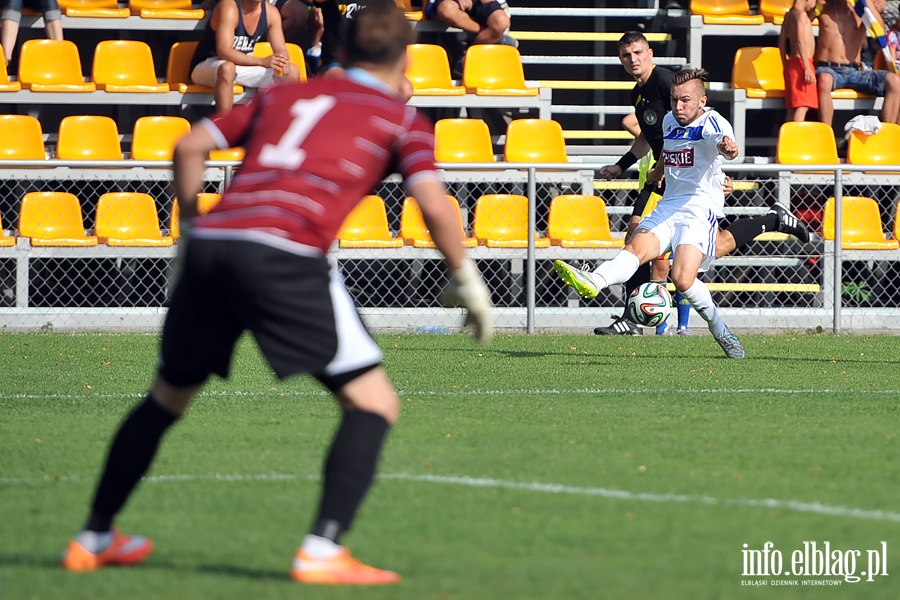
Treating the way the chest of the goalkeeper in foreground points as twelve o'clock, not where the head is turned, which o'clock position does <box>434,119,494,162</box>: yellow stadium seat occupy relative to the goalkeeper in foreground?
The yellow stadium seat is roughly at 11 o'clock from the goalkeeper in foreground.

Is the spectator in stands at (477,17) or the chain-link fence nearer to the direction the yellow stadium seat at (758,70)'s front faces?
the chain-link fence

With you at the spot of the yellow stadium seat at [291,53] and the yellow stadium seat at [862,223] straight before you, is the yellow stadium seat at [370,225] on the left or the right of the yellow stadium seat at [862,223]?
right

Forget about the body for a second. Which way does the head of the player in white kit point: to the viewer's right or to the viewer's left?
to the viewer's left

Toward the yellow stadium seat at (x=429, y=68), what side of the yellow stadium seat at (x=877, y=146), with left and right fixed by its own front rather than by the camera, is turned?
right

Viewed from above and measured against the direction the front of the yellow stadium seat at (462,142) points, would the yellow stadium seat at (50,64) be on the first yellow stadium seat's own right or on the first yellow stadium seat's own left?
on the first yellow stadium seat's own right

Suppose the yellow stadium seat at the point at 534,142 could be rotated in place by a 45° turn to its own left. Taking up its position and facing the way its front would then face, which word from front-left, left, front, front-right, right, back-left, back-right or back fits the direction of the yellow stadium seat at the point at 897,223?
front-left

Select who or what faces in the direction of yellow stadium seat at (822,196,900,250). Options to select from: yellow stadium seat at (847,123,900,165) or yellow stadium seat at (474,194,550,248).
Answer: yellow stadium seat at (847,123,900,165)

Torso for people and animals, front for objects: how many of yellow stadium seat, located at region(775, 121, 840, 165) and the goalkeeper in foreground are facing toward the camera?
1

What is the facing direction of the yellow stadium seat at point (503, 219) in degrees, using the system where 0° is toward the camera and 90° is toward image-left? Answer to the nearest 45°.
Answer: approximately 0°

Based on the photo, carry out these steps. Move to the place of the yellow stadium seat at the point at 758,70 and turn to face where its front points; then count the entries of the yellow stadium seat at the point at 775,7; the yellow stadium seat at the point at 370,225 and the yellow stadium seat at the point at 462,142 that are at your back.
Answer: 1

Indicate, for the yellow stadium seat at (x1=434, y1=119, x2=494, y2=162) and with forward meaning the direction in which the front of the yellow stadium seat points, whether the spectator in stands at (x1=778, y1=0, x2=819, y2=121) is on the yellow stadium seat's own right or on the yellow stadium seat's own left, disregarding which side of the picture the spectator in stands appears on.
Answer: on the yellow stadium seat's own left
